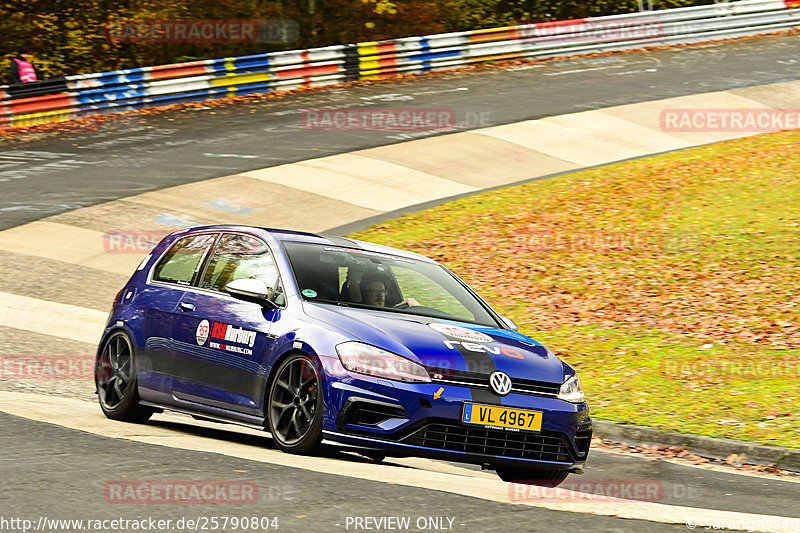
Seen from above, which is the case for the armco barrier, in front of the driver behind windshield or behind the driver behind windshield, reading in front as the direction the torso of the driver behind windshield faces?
behind

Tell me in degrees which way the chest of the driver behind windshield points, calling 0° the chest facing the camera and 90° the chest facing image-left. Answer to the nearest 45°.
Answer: approximately 315°

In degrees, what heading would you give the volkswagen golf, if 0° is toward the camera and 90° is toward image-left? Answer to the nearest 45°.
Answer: approximately 315°

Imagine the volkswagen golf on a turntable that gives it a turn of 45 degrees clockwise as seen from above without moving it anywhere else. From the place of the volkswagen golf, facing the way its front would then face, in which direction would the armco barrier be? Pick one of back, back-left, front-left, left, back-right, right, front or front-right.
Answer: back
